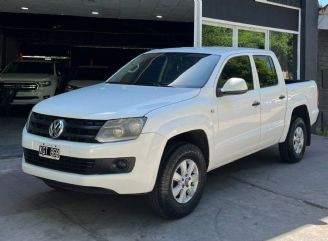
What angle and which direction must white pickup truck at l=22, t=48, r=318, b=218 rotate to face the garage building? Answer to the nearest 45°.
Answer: approximately 135° to its right

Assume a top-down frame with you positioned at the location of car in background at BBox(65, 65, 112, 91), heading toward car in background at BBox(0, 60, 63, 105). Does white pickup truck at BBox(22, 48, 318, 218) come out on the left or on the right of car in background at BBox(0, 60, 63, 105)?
left

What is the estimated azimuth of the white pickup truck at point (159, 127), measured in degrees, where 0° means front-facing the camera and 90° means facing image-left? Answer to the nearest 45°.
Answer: approximately 45°

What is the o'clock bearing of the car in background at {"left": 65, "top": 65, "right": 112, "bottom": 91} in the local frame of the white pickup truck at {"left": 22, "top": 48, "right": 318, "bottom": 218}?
The car in background is roughly at 4 o'clock from the white pickup truck.

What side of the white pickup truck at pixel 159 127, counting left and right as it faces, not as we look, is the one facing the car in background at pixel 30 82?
right
